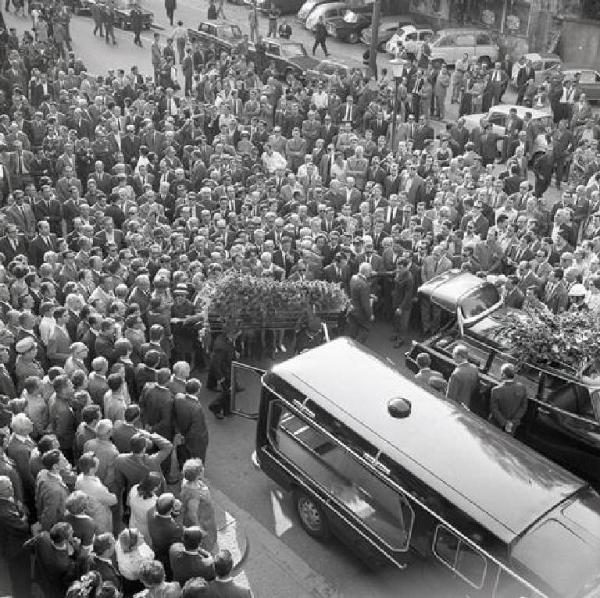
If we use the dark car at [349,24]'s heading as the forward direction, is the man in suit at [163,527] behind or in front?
in front

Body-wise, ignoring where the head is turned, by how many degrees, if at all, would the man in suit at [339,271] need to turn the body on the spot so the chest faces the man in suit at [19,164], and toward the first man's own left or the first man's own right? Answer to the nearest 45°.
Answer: approximately 90° to the first man's own right

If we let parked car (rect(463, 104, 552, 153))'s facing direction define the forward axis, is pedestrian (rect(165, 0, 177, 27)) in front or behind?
in front

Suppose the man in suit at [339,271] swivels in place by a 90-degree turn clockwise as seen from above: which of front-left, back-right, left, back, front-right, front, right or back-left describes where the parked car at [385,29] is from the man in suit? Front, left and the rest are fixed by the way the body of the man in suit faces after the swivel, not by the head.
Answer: front-right

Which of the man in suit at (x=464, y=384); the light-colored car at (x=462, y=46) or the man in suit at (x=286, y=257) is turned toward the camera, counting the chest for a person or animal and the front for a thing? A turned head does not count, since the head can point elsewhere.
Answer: the man in suit at (x=286, y=257)

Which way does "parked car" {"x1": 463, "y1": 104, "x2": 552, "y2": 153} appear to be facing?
to the viewer's left

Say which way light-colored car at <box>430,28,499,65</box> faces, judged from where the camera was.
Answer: facing to the left of the viewer

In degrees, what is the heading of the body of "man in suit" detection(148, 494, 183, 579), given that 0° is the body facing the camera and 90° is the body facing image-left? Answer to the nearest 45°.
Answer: approximately 225°

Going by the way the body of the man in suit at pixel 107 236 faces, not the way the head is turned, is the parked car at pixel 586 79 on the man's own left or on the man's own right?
on the man's own left

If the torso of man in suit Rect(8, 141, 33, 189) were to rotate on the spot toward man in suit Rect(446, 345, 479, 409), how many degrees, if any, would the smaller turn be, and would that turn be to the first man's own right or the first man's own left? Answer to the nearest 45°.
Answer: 0° — they already face them

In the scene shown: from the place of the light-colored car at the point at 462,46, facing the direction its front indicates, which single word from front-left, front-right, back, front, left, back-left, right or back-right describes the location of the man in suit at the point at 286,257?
left

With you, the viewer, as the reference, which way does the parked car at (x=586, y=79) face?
facing to the left of the viewer

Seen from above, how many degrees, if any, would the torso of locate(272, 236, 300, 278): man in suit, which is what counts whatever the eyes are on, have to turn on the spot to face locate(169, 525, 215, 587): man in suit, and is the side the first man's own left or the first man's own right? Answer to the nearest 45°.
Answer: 0° — they already face them
